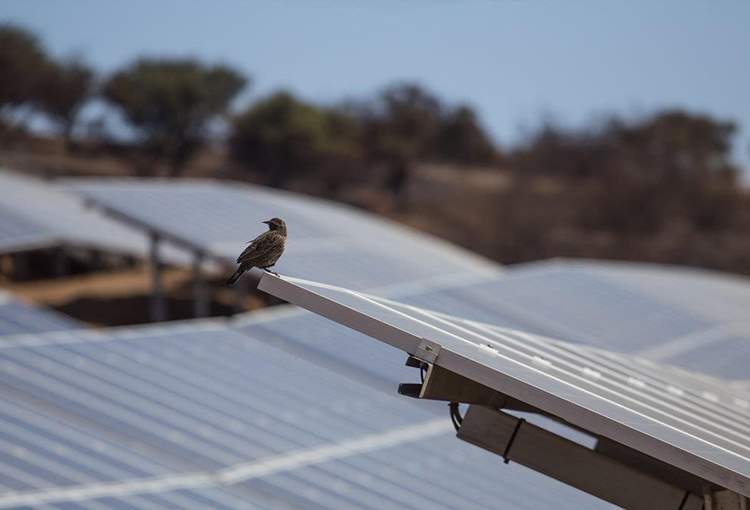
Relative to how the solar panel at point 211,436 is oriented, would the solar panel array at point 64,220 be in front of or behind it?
behind

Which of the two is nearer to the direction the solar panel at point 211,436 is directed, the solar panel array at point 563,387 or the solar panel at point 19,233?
the solar panel array

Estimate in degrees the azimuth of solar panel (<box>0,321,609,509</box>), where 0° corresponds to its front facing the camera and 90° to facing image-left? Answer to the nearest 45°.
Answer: approximately 315°

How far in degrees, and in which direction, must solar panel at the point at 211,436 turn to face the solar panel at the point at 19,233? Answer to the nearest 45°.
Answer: approximately 180°

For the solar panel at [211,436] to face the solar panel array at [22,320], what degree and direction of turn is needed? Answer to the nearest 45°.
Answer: approximately 180°

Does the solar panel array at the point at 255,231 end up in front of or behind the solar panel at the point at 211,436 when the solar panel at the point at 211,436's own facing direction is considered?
behind

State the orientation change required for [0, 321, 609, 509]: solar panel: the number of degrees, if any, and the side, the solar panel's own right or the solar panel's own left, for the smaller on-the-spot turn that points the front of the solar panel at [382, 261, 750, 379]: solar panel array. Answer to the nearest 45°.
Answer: approximately 90° to the solar panel's own left
